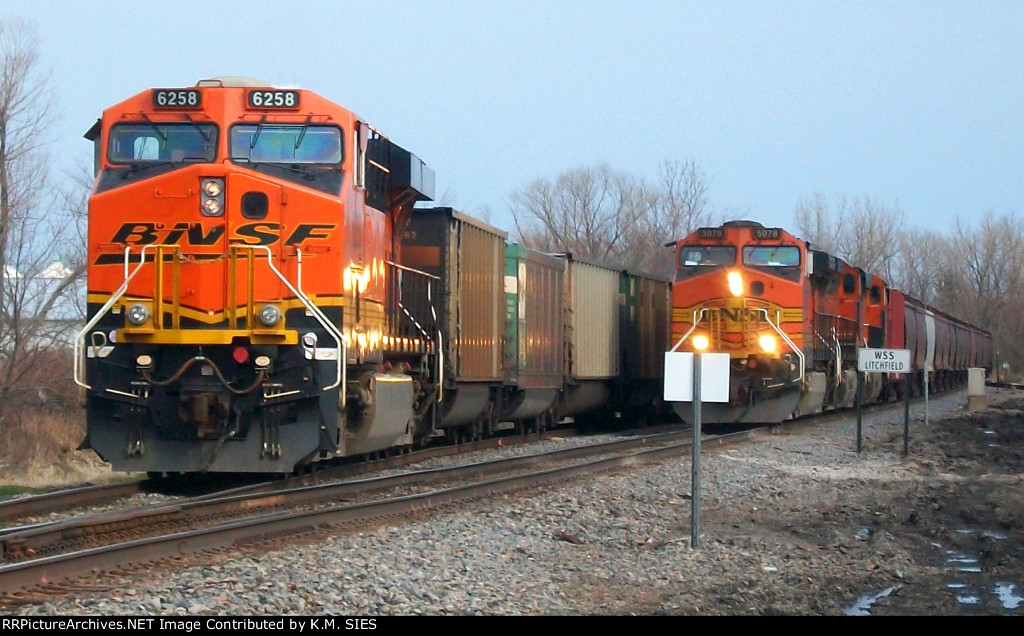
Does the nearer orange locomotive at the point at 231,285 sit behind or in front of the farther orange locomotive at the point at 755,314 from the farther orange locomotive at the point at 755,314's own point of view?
in front

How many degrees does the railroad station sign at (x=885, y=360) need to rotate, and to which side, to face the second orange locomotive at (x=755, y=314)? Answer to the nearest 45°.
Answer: approximately 135° to its right

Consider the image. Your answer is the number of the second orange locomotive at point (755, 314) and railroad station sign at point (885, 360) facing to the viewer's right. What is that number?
0

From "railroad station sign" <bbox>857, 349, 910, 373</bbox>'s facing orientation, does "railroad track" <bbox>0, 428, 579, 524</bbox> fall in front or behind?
in front

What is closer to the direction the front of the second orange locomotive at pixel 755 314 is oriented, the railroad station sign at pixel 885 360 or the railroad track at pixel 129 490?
the railroad track

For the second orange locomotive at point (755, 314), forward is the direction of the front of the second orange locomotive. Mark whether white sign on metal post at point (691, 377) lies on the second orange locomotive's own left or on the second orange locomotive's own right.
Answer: on the second orange locomotive's own left

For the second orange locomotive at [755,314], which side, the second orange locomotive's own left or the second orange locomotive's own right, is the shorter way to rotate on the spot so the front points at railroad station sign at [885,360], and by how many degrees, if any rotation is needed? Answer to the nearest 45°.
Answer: approximately 90° to the second orange locomotive's own left

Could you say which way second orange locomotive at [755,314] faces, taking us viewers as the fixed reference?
facing the viewer and to the left of the viewer

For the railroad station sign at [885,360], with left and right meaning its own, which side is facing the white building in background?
right

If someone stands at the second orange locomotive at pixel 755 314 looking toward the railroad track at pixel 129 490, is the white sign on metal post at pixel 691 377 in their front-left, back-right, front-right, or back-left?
front-left

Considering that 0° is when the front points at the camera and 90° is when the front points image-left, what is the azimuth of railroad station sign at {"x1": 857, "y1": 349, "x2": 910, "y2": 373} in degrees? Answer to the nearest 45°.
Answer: approximately 0°
